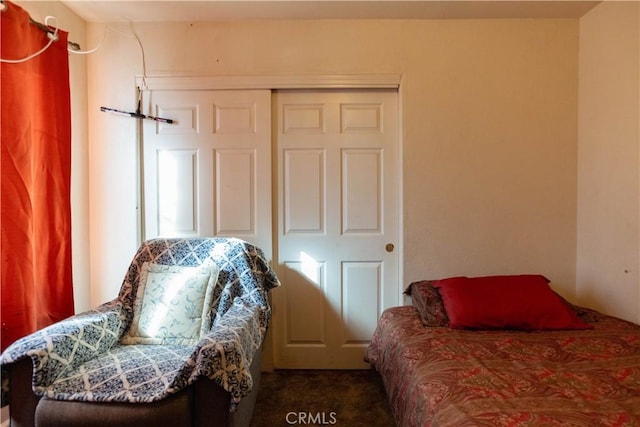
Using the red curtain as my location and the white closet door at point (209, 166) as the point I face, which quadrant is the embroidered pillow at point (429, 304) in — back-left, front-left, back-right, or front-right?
front-right

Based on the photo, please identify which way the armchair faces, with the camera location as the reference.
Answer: facing the viewer and to the left of the viewer

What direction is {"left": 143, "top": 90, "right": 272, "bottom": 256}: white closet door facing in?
toward the camera

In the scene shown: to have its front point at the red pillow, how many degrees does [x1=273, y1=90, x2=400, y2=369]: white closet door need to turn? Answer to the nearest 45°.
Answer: approximately 45° to its left

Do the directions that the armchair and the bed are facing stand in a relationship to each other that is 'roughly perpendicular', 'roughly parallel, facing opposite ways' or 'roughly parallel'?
roughly parallel

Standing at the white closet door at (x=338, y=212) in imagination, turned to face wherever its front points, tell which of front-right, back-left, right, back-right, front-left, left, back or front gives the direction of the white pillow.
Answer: front-right

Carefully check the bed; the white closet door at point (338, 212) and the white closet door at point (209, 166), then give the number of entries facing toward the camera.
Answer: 3

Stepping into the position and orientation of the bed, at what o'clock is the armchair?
The armchair is roughly at 2 o'clock from the bed.

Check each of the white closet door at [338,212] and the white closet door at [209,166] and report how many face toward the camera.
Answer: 2

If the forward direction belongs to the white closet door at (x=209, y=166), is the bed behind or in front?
in front

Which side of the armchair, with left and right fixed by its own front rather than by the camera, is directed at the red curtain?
right

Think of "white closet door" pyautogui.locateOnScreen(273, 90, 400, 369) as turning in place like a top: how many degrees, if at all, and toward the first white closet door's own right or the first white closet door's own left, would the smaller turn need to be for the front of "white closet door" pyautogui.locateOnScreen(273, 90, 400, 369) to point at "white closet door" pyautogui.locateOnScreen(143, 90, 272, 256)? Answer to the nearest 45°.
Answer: approximately 90° to the first white closet door's own right

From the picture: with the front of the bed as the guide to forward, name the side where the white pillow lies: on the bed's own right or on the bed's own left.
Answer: on the bed's own right

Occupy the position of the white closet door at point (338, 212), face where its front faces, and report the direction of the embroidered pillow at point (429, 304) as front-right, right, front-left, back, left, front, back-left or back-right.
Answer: front-left

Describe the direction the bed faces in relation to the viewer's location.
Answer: facing the viewer

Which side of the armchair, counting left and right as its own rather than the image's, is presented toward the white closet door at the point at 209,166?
back
